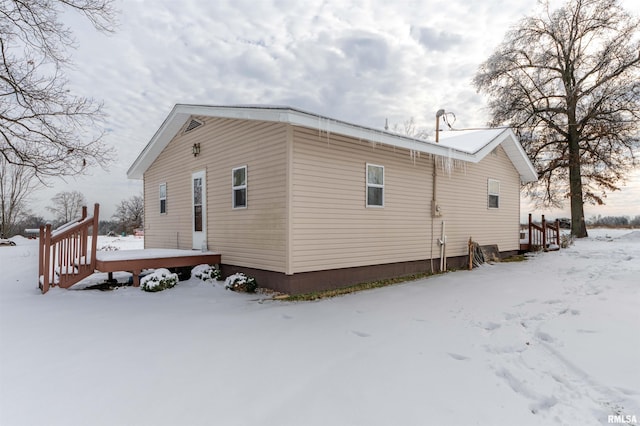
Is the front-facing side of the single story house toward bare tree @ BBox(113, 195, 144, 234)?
no

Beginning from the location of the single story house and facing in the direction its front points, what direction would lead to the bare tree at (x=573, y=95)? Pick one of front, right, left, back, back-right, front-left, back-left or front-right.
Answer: back

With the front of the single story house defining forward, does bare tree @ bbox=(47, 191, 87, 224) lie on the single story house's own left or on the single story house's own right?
on the single story house's own right

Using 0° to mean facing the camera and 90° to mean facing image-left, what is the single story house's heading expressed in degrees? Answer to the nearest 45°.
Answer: approximately 45°

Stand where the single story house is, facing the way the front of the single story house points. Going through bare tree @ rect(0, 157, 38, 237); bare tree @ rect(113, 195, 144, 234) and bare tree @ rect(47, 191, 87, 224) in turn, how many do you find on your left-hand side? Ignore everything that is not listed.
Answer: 0

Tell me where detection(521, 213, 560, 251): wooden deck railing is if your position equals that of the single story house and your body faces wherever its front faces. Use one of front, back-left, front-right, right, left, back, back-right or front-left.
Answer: back
